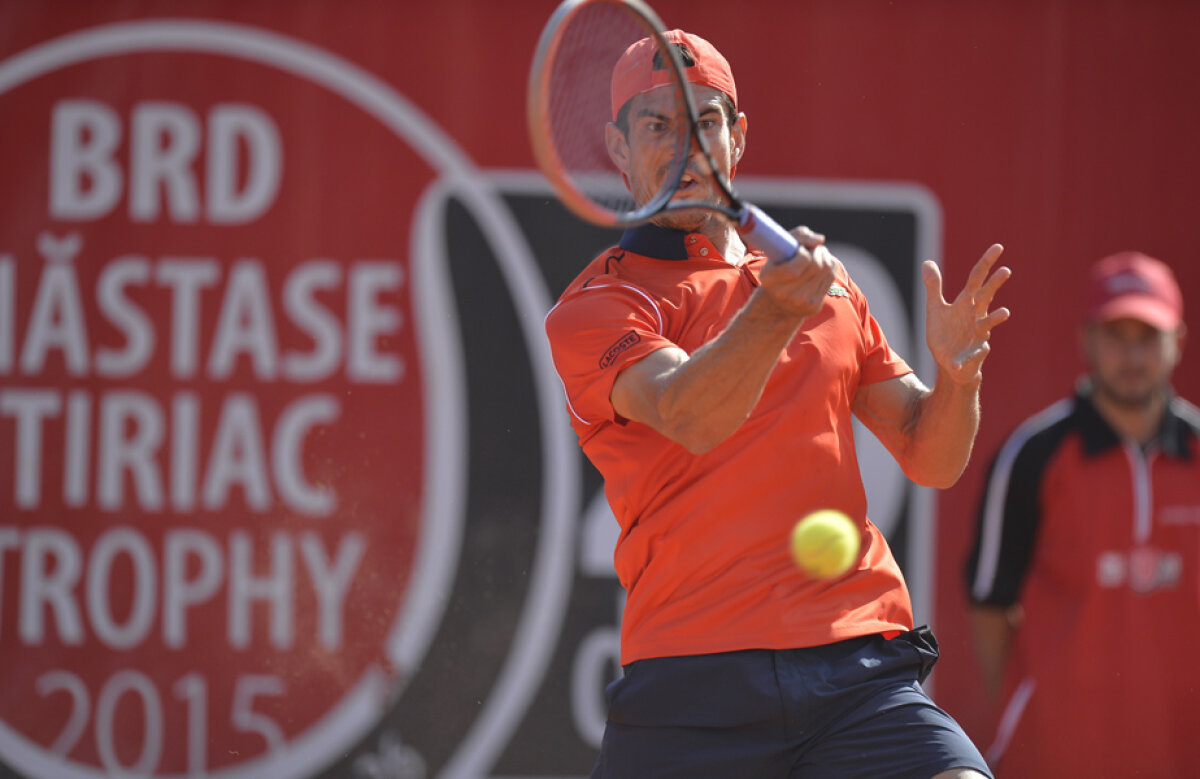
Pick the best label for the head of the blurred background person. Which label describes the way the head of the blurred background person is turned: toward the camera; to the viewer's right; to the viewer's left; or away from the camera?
toward the camera

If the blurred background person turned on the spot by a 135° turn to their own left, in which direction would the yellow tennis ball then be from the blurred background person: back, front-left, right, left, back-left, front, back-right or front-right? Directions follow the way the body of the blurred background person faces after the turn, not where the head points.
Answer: back-right

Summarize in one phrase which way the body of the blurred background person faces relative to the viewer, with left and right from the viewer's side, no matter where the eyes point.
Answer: facing the viewer

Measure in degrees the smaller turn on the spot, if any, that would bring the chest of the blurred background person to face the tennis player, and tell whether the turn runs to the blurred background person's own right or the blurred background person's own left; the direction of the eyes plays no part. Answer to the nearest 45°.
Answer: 0° — they already face them
